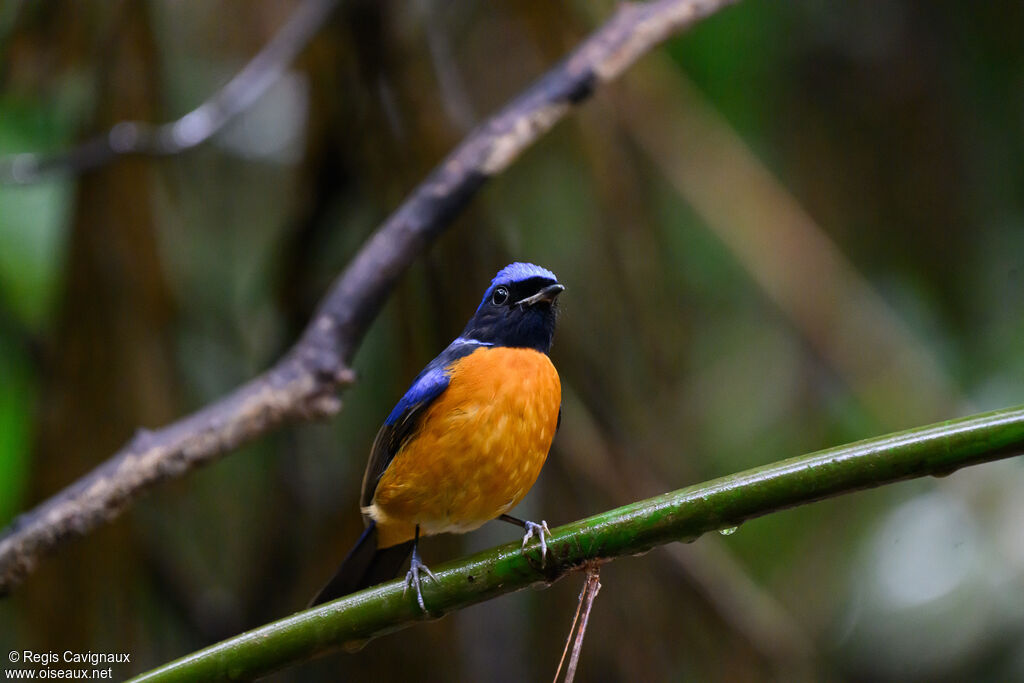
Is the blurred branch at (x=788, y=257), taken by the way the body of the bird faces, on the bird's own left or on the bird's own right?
on the bird's own left

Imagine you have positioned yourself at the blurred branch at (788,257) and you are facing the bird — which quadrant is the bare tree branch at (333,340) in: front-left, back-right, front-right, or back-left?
front-right
